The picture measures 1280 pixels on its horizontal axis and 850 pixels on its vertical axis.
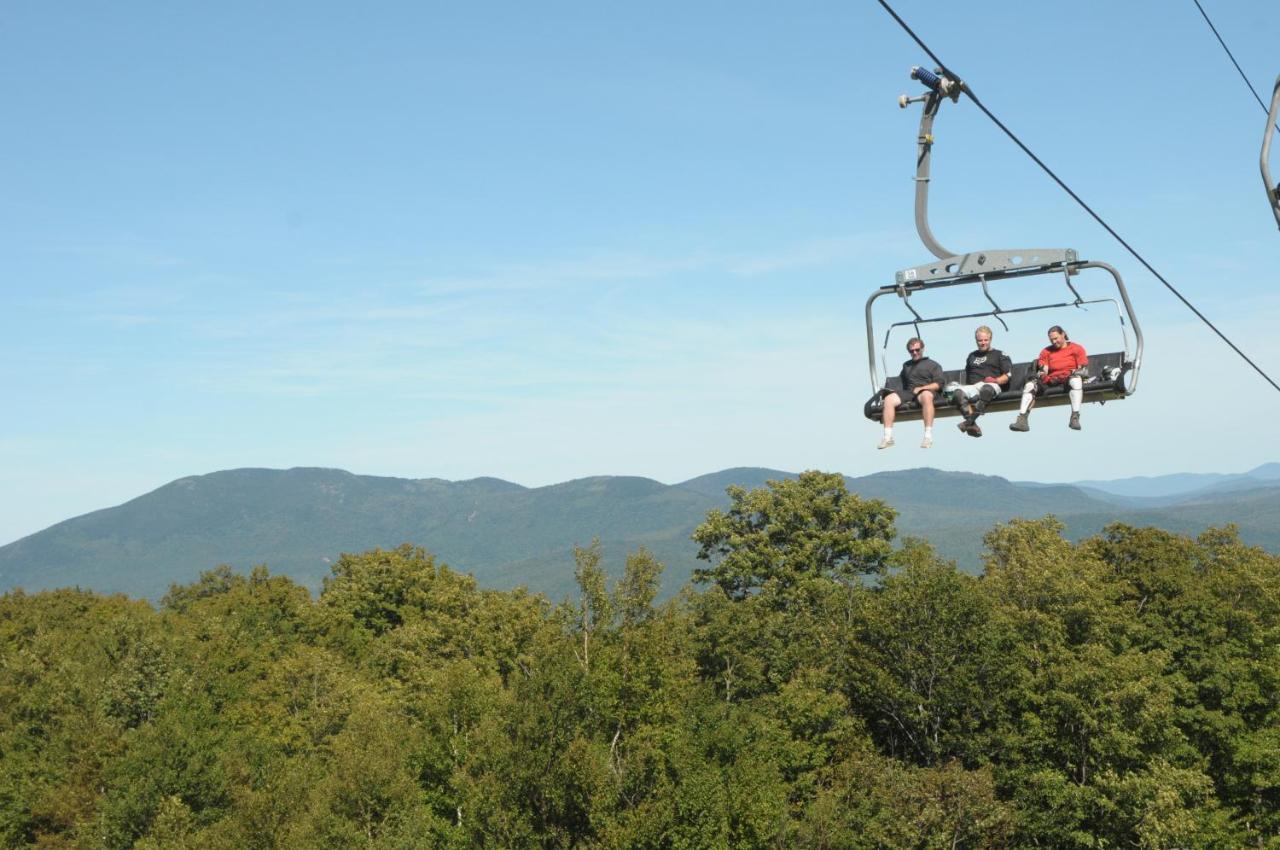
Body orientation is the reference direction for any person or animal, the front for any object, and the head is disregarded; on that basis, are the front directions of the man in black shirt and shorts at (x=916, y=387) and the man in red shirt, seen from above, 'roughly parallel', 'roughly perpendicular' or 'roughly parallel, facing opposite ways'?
roughly parallel

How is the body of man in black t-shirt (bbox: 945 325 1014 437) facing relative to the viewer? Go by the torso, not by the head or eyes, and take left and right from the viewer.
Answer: facing the viewer and to the left of the viewer

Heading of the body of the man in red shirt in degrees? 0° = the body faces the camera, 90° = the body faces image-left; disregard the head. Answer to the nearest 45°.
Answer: approximately 45°

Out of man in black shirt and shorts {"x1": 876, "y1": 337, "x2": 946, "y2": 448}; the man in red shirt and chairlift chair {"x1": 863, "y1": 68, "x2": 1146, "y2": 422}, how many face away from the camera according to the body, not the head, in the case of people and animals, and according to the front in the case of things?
0

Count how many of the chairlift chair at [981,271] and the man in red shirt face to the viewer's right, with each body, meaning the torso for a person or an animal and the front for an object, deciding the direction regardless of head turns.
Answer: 0

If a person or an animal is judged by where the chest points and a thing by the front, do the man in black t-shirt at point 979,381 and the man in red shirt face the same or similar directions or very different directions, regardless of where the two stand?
same or similar directions

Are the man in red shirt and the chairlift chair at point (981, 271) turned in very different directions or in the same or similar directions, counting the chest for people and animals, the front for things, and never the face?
same or similar directions

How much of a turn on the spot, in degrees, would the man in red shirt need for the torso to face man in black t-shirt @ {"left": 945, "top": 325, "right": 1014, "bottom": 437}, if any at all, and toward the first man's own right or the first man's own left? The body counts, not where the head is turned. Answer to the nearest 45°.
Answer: approximately 45° to the first man's own right

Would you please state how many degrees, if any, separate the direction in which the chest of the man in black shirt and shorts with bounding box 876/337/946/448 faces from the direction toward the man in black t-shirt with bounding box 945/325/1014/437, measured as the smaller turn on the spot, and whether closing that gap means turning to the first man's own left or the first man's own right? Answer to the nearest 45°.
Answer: approximately 135° to the first man's own left

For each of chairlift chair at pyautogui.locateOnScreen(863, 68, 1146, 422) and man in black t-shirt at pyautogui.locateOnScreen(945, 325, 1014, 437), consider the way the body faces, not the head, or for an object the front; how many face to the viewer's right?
0

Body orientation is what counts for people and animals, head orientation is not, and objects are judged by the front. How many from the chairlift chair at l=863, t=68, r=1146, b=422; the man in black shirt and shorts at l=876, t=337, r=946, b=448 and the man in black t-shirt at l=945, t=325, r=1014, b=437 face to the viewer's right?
0
